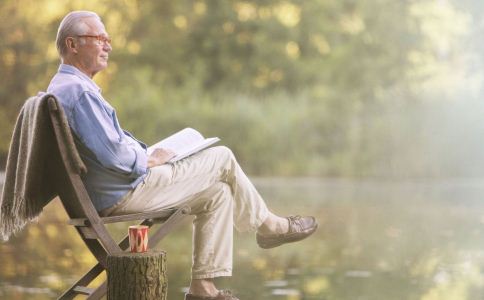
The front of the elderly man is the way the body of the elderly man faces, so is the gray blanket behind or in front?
behind

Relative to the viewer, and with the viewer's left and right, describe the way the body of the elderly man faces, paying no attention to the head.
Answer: facing to the right of the viewer

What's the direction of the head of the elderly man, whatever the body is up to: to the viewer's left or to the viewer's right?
to the viewer's right
